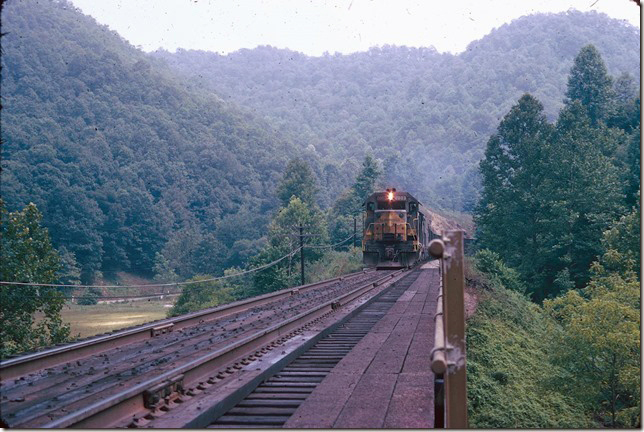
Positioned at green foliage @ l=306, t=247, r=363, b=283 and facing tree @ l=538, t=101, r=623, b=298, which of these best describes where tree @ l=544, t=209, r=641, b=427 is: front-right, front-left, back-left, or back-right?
front-right

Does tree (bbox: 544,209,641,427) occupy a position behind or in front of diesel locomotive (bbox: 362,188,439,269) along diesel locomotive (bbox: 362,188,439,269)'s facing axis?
in front

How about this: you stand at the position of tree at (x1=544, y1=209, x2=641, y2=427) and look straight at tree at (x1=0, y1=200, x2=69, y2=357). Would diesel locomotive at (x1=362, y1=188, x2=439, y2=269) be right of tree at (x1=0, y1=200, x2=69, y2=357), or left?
right

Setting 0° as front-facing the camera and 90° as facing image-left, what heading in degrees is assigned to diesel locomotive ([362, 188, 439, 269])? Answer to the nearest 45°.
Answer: approximately 0°

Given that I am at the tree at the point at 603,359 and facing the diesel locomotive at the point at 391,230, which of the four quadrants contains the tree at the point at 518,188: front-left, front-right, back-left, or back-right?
front-right
